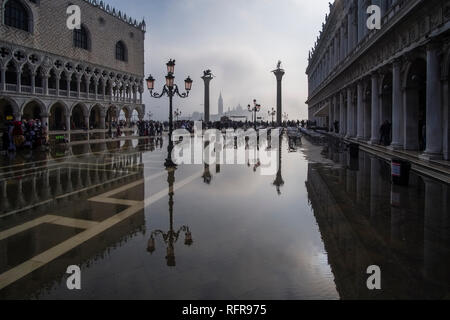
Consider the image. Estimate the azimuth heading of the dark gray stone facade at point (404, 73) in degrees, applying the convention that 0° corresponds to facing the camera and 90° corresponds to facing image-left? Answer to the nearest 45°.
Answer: approximately 90°
